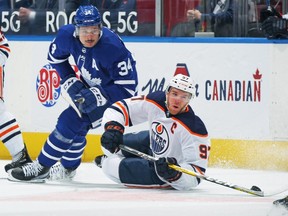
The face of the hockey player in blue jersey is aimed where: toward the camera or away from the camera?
toward the camera

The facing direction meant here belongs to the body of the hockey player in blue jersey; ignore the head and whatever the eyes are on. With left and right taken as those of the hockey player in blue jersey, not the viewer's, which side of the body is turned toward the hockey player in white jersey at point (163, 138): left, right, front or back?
left

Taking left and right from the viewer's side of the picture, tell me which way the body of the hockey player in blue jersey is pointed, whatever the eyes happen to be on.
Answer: facing the viewer and to the left of the viewer

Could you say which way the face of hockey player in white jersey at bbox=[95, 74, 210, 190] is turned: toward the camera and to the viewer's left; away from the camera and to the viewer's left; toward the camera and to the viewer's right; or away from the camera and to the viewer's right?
toward the camera and to the viewer's left
